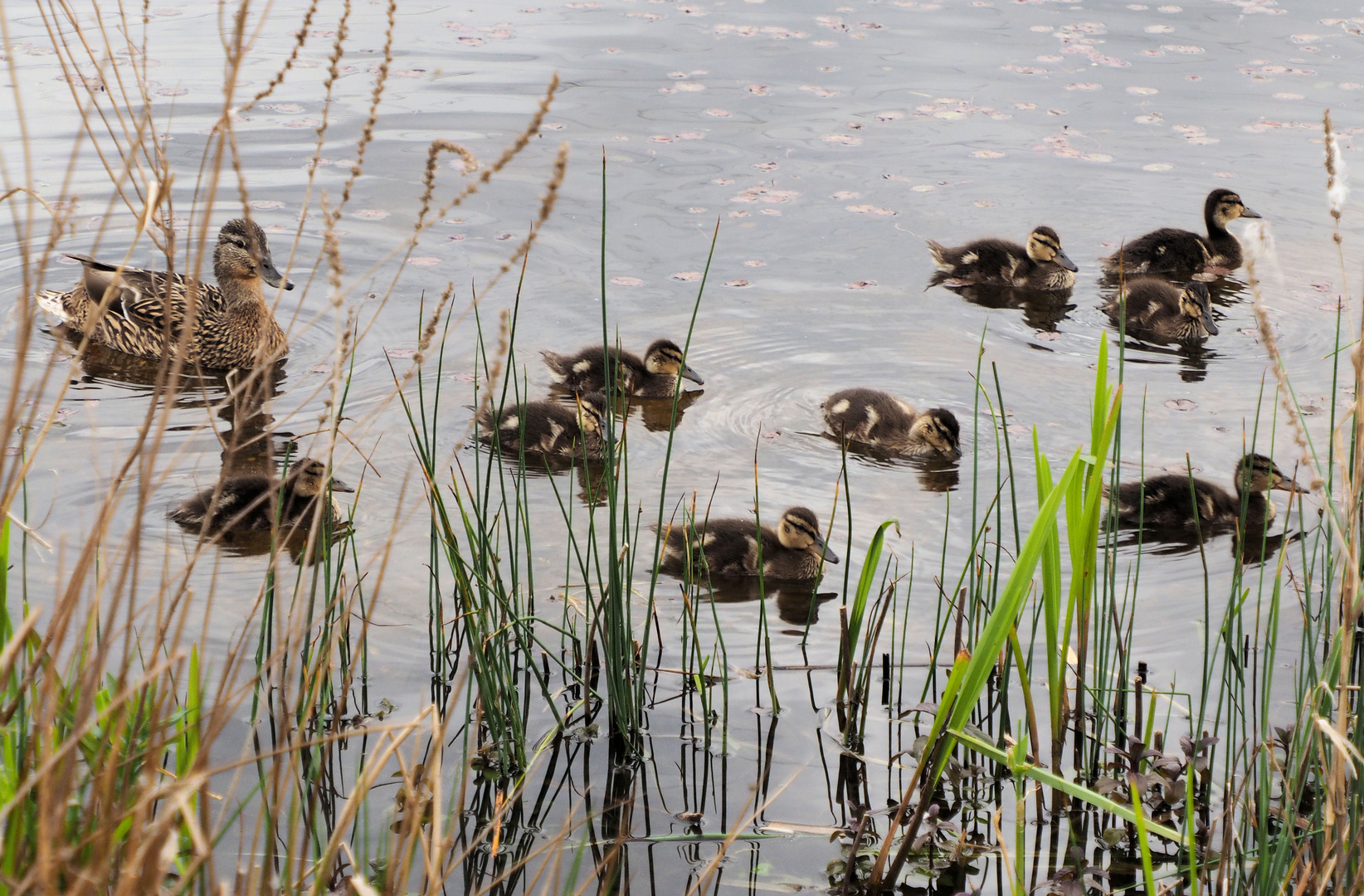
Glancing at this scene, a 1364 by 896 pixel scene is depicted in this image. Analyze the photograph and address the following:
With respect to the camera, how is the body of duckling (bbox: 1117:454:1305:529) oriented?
to the viewer's right

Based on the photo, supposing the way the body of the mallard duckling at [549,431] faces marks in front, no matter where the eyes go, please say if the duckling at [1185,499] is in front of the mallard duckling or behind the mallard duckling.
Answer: in front

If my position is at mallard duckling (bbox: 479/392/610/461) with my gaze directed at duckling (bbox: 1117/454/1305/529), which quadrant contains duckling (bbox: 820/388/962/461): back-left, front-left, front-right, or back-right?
front-left

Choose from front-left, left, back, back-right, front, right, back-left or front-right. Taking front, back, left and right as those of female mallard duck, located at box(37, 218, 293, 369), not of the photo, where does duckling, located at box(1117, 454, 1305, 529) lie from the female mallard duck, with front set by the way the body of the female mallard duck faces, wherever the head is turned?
front

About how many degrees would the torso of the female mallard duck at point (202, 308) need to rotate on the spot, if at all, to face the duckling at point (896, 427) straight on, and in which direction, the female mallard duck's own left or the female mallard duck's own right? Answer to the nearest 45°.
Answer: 0° — it already faces it

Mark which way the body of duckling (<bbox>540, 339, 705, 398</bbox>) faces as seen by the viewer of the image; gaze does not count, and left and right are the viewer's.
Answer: facing to the right of the viewer

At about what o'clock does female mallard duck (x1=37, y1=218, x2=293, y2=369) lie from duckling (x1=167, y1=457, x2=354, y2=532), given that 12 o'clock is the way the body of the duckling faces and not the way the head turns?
The female mallard duck is roughly at 9 o'clock from the duckling.

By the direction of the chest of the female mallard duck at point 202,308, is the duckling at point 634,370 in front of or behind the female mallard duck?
in front

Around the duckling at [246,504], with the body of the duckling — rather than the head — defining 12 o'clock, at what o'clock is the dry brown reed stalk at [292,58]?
The dry brown reed stalk is roughly at 3 o'clock from the duckling.

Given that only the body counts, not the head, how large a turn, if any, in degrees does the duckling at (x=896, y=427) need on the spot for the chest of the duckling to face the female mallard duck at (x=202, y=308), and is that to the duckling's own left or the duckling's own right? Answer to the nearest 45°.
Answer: approximately 135° to the duckling's own right

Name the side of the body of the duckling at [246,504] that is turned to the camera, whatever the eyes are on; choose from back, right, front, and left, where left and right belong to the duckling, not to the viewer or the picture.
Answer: right

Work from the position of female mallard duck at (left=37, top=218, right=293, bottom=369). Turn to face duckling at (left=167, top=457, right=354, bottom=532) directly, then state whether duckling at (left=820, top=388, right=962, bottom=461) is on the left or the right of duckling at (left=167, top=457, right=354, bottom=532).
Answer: left
